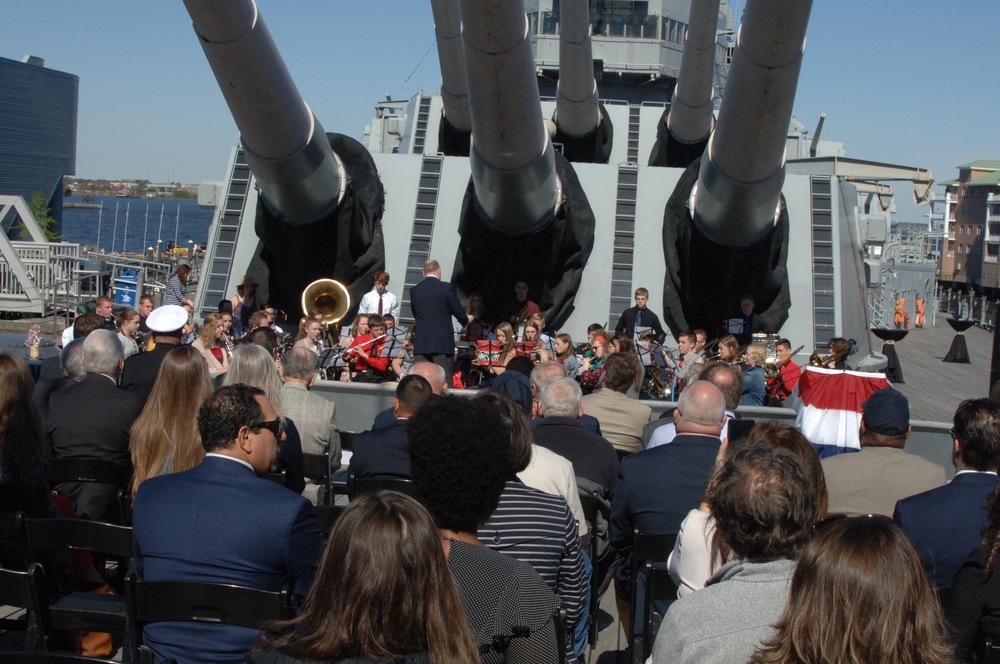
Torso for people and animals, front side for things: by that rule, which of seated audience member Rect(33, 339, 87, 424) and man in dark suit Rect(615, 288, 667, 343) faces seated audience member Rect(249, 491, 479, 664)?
the man in dark suit

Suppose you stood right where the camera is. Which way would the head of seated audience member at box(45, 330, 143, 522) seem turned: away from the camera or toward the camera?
away from the camera

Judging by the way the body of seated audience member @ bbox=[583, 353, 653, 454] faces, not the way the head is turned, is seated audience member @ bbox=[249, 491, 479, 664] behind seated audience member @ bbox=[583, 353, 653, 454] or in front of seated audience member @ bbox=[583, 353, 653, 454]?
behind

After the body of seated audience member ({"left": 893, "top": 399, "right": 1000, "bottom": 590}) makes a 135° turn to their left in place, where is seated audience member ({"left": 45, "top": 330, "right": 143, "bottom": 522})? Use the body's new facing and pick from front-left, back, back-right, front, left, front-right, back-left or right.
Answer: front-right

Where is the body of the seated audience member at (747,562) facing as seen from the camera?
away from the camera

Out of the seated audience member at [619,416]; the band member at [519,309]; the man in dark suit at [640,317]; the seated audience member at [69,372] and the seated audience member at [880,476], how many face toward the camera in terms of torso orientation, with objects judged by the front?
2

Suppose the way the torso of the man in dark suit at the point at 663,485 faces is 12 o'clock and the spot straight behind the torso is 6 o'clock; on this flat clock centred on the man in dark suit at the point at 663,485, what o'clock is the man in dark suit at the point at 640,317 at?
the man in dark suit at the point at 640,317 is roughly at 12 o'clock from the man in dark suit at the point at 663,485.

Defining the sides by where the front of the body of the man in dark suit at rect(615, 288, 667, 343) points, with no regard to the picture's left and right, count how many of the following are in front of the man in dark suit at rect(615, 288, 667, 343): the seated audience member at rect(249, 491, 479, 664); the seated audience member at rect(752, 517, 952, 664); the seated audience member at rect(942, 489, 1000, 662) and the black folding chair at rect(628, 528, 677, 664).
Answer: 4

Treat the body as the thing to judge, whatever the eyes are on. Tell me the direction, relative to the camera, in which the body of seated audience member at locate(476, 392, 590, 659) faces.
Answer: away from the camera

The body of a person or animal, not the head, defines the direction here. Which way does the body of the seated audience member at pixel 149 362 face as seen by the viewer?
away from the camera

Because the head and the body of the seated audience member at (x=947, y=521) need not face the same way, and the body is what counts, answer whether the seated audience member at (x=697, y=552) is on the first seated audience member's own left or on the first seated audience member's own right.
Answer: on the first seated audience member's own left

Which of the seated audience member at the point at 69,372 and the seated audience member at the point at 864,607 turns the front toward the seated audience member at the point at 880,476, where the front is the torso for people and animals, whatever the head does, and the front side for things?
the seated audience member at the point at 864,607

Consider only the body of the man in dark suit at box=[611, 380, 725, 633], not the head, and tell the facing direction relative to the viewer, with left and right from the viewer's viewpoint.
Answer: facing away from the viewer

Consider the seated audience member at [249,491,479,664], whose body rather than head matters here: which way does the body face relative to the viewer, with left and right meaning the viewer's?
facing away from the viewer

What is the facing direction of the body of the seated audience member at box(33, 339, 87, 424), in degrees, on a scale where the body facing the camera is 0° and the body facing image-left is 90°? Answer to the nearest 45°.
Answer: approximately 180°

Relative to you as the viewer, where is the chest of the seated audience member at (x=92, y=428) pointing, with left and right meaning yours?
facing away from the viewer

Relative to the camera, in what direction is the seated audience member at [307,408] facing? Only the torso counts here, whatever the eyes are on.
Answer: away from the camera

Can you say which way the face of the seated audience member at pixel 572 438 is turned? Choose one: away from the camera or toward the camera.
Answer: away from the camera

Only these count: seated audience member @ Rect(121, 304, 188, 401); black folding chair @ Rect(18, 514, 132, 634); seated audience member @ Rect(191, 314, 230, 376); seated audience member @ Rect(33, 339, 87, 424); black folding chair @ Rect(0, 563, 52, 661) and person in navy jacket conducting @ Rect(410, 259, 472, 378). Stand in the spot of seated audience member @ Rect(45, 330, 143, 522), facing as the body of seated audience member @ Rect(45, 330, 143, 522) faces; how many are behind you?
2

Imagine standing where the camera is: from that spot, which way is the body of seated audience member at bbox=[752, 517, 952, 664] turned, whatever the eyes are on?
away from the camera
